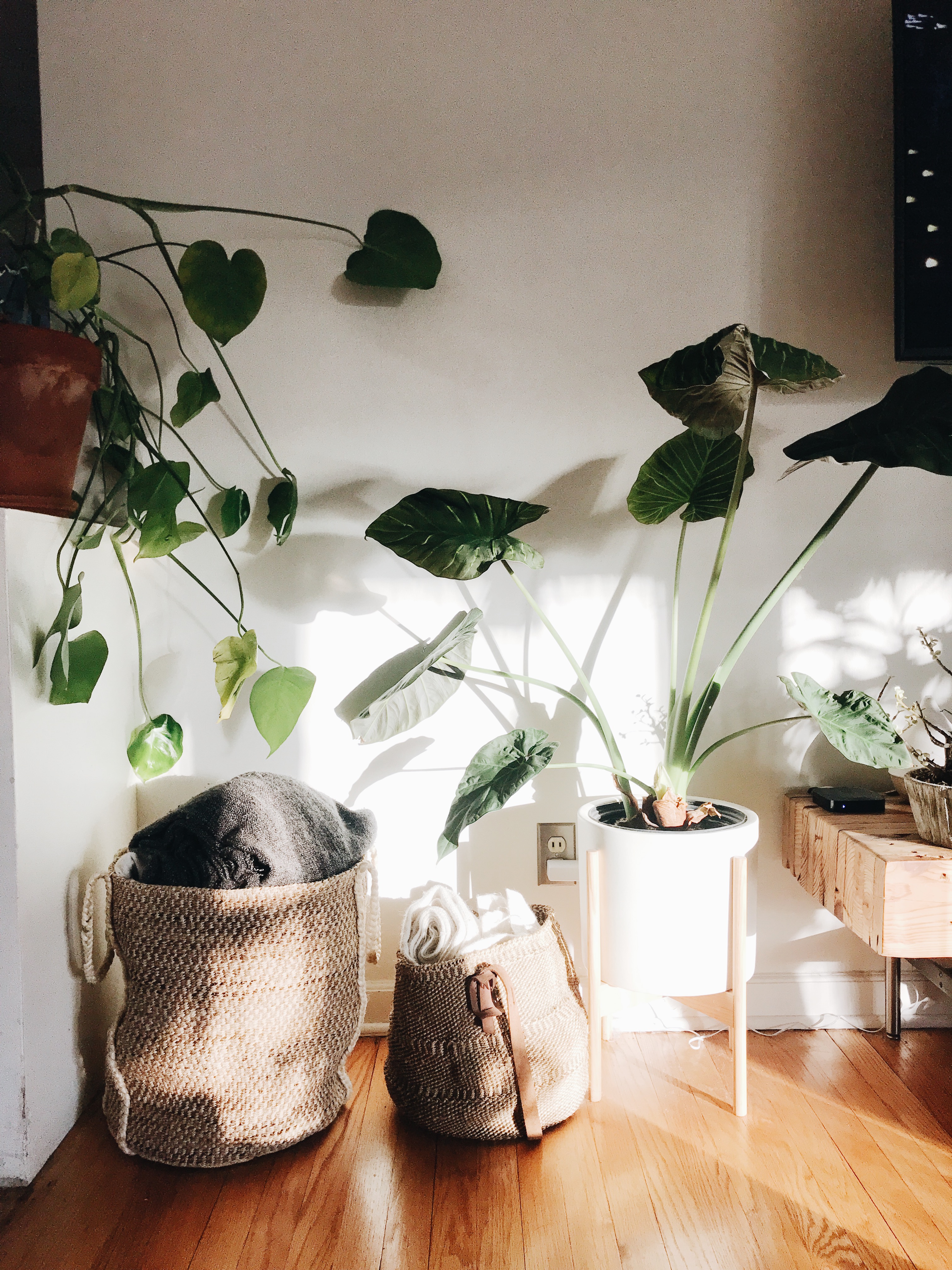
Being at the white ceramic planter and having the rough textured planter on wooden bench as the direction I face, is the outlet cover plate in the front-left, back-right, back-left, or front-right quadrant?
back-left

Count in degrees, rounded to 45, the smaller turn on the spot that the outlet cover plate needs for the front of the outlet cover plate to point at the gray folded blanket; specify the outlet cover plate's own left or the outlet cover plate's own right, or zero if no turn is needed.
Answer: approximately 45° to the outlet cover plate's own right

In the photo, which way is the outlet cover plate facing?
toward the camera

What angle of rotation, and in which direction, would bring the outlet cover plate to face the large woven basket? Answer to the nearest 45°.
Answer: approximately 45° to its right

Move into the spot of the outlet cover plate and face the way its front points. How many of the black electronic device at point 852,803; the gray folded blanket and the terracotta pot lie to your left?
1

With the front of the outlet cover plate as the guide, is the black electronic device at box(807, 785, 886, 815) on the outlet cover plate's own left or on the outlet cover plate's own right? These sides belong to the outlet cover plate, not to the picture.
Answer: on the outlet cover plate's own left

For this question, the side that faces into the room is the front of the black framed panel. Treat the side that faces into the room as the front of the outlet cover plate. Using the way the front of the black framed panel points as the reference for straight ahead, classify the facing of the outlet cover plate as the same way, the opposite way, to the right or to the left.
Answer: the same way

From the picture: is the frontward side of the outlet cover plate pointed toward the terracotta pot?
no

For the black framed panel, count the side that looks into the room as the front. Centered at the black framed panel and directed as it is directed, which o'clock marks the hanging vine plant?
The hanging vine plant is roughly at 2 o'clock from the black framed panel.

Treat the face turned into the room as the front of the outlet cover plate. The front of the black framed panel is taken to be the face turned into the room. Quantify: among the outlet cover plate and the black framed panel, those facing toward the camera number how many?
2

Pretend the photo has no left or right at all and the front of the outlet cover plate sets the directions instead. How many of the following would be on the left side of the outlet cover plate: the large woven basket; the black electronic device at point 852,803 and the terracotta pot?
1
